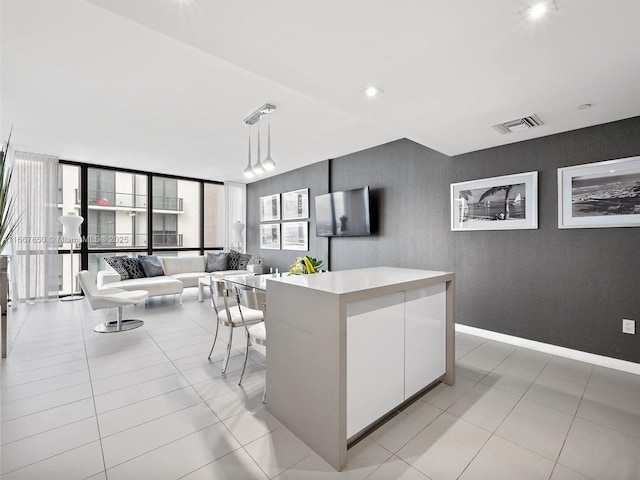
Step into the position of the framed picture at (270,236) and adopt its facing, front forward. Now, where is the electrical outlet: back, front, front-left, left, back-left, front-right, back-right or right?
left

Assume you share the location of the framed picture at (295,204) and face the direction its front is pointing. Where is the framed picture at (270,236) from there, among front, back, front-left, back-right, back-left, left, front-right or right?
right

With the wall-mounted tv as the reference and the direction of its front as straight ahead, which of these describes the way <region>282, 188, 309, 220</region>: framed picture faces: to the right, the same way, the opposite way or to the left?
the same way

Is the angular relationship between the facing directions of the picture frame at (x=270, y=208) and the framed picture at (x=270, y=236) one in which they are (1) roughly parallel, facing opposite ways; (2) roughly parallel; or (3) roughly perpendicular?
roughly parallel

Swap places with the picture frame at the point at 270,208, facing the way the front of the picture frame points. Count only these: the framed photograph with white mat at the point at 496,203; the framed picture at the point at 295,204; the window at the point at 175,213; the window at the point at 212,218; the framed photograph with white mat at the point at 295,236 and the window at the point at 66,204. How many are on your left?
3

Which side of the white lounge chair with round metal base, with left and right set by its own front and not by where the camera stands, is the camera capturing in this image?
right

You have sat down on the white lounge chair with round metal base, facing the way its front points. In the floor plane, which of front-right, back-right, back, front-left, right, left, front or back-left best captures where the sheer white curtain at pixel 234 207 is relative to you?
front-left

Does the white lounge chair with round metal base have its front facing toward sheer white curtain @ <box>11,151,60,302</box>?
no

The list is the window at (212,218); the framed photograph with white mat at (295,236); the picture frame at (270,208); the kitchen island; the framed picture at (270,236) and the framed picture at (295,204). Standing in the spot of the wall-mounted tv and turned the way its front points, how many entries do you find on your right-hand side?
5

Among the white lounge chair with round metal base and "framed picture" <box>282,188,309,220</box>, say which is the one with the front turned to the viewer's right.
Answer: the white lounge chair with round metal base

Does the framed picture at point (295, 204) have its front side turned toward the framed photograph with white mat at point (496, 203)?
no

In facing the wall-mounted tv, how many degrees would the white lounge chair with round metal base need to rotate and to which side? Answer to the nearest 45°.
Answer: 0° — it already faces it

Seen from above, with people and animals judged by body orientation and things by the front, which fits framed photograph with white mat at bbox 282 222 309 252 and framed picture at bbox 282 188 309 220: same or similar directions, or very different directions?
same or similar directions

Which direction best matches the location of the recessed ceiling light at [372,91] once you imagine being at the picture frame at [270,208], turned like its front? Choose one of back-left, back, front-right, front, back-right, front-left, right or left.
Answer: front-left

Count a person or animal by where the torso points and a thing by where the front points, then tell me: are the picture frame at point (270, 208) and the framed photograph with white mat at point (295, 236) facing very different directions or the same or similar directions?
same or similar directions

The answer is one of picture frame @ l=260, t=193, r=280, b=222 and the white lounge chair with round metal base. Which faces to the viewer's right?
the white lounge chair with round metal base

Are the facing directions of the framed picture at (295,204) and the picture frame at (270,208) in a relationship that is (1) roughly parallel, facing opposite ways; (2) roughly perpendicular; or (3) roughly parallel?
roughly parallel

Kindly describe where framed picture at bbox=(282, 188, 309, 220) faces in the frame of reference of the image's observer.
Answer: facing the viewer and to the left of the viewer

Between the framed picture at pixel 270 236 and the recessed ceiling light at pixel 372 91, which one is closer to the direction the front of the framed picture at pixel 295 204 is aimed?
the recessed ceiling light
